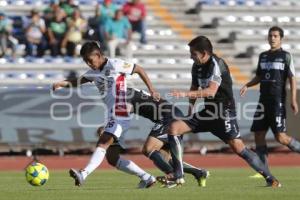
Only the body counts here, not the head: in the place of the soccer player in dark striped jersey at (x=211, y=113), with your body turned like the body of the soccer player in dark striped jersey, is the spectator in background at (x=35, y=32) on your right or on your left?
on your right

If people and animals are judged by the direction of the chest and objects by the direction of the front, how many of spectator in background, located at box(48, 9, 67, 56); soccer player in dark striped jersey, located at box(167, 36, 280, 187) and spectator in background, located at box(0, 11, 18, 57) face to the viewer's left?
1

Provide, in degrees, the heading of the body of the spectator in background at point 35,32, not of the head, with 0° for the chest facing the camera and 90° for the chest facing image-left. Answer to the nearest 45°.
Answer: approximately 0°

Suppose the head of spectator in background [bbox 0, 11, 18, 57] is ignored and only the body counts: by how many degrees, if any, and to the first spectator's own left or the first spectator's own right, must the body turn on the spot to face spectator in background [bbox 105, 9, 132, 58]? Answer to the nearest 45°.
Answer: approximately 90° to the first spectator's own left

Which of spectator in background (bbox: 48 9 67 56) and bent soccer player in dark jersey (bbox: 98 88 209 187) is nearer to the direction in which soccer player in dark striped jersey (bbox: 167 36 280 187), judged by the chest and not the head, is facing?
the bent soccer player in dark jersey

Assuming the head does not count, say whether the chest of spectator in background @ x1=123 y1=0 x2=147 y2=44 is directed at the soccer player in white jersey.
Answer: yes

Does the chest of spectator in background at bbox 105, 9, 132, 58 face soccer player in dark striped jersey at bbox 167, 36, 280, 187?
yes

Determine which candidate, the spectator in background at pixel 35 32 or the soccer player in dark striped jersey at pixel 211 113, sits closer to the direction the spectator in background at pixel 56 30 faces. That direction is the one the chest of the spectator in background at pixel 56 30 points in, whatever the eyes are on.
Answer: the soccer player in dark striped jersey

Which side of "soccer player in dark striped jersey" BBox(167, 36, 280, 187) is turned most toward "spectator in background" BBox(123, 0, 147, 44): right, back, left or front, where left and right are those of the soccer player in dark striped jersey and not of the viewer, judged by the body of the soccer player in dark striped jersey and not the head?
right

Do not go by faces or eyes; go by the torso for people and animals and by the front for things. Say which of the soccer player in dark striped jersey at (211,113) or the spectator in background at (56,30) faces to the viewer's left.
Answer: the soccer player in dark striped jersey

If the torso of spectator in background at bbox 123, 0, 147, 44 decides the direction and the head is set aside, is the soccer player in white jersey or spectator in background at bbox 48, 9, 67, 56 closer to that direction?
the soccer player in white jersey

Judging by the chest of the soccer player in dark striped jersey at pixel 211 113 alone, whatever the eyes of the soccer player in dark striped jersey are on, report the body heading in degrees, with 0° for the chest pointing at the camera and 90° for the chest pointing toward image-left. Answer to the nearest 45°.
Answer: approximately 90°

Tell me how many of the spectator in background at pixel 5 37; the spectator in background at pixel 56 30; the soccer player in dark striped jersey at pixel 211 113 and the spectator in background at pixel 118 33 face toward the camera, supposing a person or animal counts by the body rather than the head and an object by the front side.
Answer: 3
